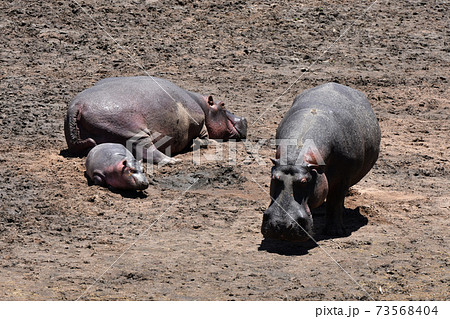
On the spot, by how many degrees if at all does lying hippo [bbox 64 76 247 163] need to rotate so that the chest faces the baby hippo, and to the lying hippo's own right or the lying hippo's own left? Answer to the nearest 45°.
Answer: approximately 90° to the lying hippo's own right

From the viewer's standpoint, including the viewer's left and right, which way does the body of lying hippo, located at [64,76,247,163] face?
facing to the right of the viewer

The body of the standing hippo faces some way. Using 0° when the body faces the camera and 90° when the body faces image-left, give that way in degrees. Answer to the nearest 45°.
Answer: approximately 45°

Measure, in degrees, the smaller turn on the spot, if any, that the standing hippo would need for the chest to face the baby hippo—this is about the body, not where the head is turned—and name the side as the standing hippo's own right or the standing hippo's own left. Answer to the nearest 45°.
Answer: approximately 90° to the standing hippo's own right
